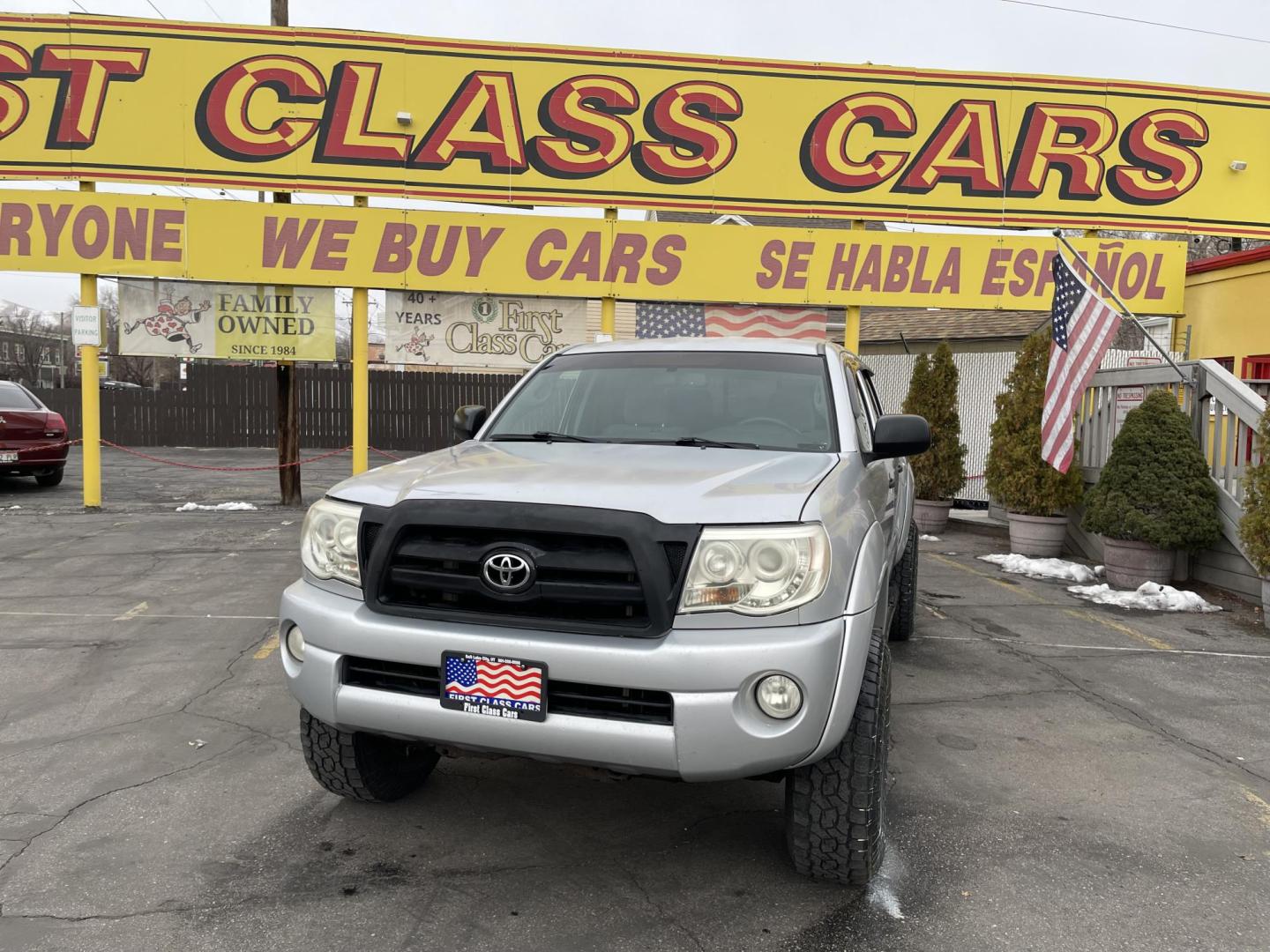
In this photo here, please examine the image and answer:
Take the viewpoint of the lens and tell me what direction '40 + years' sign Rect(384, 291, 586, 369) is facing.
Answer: facing the viewer

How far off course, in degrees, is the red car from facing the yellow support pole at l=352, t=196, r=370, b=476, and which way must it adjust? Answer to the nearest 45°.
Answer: approximately 135° to its right

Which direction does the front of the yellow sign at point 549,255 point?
toward the camera

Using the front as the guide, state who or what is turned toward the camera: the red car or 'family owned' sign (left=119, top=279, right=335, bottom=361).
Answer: the 'family owned' sign

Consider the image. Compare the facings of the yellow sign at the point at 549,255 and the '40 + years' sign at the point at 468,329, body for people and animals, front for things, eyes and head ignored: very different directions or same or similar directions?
same or similar directions

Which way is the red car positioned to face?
away from the camera

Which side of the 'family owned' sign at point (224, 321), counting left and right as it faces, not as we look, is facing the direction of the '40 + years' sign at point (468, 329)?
left

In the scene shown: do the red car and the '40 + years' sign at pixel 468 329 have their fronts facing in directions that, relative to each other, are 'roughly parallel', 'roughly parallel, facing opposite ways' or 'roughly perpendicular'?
roughly parallel, facing opposite ways

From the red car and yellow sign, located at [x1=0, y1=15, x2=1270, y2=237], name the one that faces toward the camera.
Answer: the yellow sign

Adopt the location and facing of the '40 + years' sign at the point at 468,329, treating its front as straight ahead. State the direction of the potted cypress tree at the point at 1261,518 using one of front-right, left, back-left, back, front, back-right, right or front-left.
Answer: front-left

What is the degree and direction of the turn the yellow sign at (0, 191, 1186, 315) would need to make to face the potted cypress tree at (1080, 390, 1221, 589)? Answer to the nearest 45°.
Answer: approximately 45° to its left

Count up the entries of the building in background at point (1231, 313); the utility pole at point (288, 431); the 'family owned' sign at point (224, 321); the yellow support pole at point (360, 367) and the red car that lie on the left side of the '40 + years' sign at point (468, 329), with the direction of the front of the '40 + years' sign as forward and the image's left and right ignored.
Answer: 1

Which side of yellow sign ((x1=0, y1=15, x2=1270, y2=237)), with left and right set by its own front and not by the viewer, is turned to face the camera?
front

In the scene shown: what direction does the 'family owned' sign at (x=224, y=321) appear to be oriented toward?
toward the camera

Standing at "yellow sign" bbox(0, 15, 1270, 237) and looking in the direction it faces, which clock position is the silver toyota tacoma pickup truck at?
The silver toyota tacoma pickup truck is roughly at 12 o'clock from the yellow sign.
